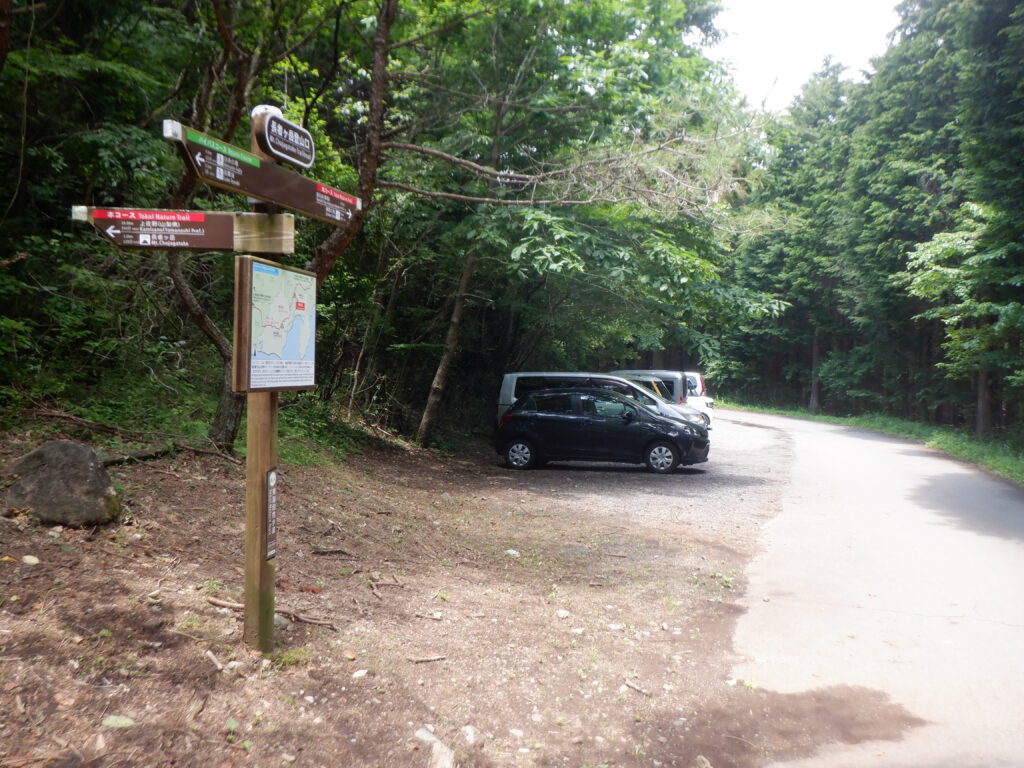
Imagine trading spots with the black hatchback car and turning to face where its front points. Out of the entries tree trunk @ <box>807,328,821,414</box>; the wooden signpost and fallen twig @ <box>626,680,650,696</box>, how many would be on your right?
2

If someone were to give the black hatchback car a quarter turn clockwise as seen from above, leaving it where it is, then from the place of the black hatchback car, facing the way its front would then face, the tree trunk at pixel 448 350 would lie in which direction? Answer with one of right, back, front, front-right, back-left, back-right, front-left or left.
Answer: right

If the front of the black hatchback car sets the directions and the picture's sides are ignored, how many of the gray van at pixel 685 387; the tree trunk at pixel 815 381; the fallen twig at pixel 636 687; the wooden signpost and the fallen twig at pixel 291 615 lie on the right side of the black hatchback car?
3

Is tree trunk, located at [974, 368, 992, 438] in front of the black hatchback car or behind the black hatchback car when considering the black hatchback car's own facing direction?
in front

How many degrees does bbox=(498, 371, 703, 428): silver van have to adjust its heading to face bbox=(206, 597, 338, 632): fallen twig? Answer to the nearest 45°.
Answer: approximately 90° to its right

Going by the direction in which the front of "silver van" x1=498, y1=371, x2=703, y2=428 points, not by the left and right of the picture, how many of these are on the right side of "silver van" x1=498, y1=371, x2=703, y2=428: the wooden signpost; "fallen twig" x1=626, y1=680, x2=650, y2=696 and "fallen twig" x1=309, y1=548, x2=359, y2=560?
3

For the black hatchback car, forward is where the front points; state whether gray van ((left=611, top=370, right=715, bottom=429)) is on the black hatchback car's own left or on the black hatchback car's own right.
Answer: on the black hatchback car's own left

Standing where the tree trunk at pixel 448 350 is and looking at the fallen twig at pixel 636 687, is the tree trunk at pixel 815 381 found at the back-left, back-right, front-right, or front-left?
back-left

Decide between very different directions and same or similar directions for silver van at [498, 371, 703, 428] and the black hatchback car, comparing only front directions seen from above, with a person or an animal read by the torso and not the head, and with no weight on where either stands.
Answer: same or similar directions

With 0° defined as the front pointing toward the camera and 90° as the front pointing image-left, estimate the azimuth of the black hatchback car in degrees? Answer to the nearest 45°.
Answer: approximately 270°

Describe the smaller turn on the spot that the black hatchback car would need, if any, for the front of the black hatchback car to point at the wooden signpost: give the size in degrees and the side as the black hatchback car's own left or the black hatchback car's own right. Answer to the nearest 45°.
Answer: approximately 90° to the black hatchback car's own right

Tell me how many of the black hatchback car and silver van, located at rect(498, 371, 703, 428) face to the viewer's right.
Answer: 2

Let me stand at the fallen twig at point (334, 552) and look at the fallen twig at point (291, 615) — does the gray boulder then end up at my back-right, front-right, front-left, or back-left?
back-right

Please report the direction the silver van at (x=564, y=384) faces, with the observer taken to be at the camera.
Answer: facing to the right of the viewer
